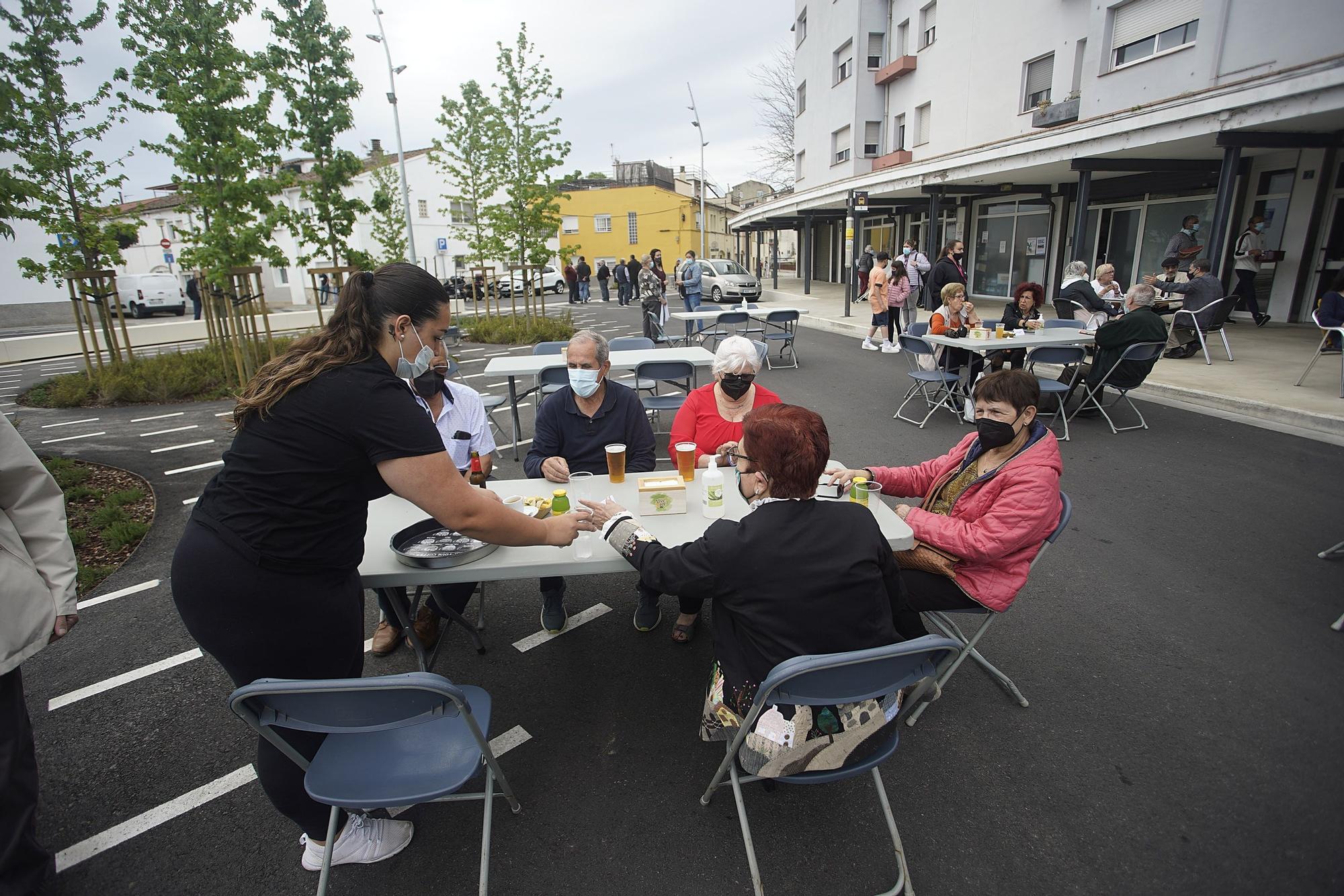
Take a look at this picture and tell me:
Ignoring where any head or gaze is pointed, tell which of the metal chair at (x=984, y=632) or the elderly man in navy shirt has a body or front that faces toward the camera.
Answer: the elderly man in navy shirt

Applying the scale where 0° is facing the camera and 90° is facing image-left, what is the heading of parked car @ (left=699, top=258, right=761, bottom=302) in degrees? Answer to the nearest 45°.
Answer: approximately 315°

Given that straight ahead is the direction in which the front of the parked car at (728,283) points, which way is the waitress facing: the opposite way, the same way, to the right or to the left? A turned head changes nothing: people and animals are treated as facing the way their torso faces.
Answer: to the left

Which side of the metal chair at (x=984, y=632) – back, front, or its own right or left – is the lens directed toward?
left

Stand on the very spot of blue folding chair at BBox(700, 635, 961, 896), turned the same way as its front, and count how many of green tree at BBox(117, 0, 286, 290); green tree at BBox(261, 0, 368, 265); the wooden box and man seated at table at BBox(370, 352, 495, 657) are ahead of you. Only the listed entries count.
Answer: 4

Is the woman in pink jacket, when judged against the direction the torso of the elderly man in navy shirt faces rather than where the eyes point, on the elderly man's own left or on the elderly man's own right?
on the elderly man's own left

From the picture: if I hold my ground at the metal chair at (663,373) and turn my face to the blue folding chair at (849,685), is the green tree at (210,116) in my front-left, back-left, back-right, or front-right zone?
back-right

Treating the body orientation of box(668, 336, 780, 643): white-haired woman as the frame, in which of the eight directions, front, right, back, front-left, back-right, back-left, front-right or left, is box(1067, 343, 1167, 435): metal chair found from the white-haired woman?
back-left

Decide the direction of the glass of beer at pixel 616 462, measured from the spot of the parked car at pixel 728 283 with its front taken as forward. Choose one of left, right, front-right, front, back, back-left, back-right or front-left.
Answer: front-right

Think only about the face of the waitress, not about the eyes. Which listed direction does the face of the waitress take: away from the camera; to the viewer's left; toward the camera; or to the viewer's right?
to the viewer's right

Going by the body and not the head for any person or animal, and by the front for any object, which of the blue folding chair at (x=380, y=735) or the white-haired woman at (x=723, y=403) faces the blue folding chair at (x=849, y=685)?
the white-haired woman

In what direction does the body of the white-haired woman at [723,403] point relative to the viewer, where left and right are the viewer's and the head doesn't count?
facing the viewer

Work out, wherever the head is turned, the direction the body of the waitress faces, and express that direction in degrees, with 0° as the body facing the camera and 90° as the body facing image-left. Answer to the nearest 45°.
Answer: approximately 270°

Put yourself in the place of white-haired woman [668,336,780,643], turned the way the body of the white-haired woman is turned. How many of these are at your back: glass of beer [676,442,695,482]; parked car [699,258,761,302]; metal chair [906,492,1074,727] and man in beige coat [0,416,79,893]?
1

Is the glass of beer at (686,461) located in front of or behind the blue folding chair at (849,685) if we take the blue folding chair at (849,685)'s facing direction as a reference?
in front
